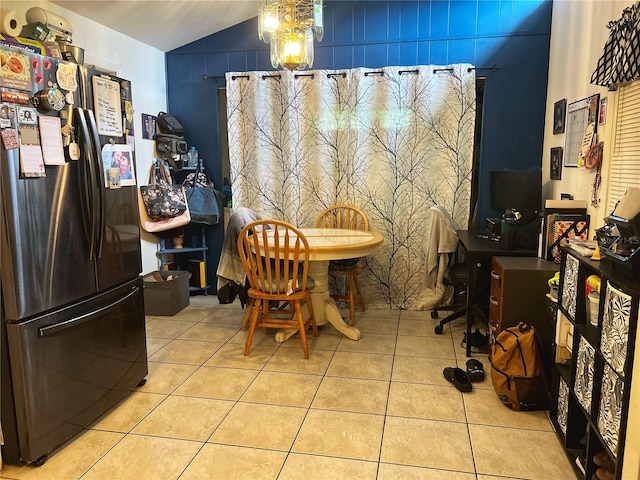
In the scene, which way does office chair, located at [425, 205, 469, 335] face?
to the viewer's right

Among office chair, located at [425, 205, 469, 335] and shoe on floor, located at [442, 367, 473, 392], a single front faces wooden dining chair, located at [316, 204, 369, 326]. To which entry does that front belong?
the shoe on floor

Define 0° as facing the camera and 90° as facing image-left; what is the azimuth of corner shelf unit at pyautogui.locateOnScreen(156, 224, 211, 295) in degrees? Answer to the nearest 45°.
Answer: approximately 315°

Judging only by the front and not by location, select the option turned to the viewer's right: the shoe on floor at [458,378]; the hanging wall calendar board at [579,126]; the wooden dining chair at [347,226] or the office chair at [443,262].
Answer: the office chair

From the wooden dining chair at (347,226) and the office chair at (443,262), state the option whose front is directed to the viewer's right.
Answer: the office chair

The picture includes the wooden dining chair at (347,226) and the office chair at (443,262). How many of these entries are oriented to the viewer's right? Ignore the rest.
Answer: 1

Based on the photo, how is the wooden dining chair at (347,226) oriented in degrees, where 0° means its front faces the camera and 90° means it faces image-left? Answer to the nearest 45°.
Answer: approximately 0°

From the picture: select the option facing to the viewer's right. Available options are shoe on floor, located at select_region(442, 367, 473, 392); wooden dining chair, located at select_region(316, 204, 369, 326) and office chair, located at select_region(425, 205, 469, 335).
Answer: the office chair

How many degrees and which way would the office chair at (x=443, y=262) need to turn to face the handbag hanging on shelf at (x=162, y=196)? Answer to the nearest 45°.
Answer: approximately 180°
